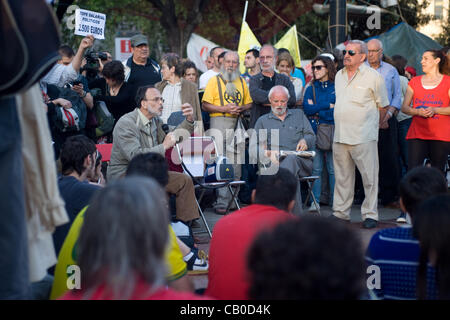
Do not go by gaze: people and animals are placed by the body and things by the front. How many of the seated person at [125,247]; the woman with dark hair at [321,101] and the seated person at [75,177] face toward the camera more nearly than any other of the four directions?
1

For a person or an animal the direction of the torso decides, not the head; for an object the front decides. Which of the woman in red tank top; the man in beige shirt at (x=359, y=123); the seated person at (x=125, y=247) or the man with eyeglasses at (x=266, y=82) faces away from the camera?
the seated person

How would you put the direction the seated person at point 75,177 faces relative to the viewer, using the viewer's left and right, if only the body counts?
facing away from the viewer and to the right of the viewer

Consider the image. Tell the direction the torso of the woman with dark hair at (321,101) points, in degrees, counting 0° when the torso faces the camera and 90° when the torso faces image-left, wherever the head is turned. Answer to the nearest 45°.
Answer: approximately 0°

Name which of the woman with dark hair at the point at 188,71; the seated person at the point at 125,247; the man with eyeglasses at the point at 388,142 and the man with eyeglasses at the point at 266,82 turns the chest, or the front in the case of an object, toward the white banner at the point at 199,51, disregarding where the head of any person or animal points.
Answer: the seated person

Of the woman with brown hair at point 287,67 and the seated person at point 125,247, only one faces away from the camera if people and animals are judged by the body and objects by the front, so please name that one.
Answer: the seated person

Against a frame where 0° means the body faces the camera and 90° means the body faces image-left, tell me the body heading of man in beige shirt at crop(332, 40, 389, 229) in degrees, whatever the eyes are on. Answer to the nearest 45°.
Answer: approximately 45°

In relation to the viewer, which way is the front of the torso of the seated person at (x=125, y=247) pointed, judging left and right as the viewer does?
facing away from the viewer

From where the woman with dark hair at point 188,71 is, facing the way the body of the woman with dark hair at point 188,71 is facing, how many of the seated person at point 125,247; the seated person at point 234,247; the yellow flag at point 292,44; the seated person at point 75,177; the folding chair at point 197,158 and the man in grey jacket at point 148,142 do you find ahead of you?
5

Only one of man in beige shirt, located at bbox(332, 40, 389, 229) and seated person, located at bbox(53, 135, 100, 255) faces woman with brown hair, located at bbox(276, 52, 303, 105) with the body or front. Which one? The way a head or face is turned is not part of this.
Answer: the seated person

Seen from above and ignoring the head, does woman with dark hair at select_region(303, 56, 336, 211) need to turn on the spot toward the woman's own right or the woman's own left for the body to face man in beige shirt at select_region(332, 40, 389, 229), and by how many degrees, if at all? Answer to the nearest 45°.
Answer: approximately 45° to the woman's own left

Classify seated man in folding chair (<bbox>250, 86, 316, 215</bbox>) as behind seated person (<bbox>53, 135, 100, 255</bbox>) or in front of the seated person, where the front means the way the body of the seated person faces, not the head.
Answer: in front

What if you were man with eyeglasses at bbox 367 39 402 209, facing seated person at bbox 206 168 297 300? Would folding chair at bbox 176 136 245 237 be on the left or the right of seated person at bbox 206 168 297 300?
right

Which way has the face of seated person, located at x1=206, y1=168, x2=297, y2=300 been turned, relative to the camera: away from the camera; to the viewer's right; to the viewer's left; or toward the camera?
away from the camera
